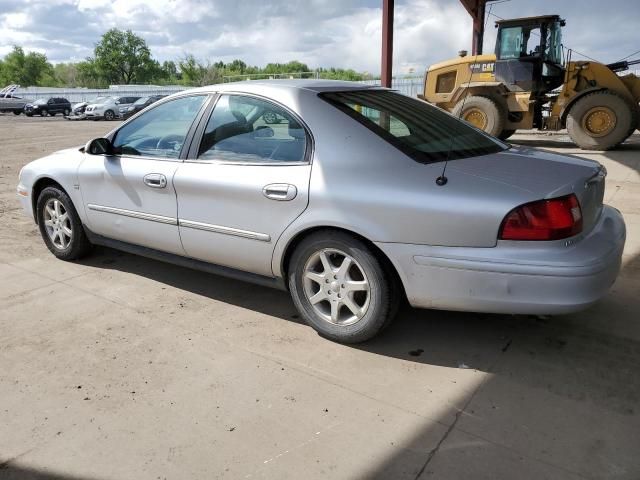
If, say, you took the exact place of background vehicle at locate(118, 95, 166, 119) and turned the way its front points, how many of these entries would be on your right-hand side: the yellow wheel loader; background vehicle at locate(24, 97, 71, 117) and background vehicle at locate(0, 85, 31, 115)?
2

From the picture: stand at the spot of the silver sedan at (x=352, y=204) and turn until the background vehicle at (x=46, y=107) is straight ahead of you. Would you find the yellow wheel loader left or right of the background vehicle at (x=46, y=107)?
right

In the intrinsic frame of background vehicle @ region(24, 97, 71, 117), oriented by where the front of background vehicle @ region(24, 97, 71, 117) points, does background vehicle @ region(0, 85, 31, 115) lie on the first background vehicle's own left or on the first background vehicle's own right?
on the first background vehicle's own right

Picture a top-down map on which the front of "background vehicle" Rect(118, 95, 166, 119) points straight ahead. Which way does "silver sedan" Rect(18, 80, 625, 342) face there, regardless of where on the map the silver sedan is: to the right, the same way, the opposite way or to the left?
to the right

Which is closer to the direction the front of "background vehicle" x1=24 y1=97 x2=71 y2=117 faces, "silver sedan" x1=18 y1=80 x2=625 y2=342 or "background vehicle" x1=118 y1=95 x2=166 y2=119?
the silver sedan

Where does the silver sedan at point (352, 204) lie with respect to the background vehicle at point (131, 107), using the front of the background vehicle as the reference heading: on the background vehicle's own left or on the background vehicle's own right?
on the background vehicle's own left

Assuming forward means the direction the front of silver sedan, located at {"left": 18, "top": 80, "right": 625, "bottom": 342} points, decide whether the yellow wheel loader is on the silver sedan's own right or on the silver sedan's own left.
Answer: on the silver sedan's own right

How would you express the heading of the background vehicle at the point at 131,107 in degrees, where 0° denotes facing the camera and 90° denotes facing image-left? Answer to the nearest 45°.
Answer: approximately 45°

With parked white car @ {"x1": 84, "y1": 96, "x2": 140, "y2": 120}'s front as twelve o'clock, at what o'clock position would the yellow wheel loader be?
The yellow wheel loader is roughly at 10 o'clock from the parked white car.

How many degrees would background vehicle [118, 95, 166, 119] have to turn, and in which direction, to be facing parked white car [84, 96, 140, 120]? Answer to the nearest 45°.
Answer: approximately 45° to its right
